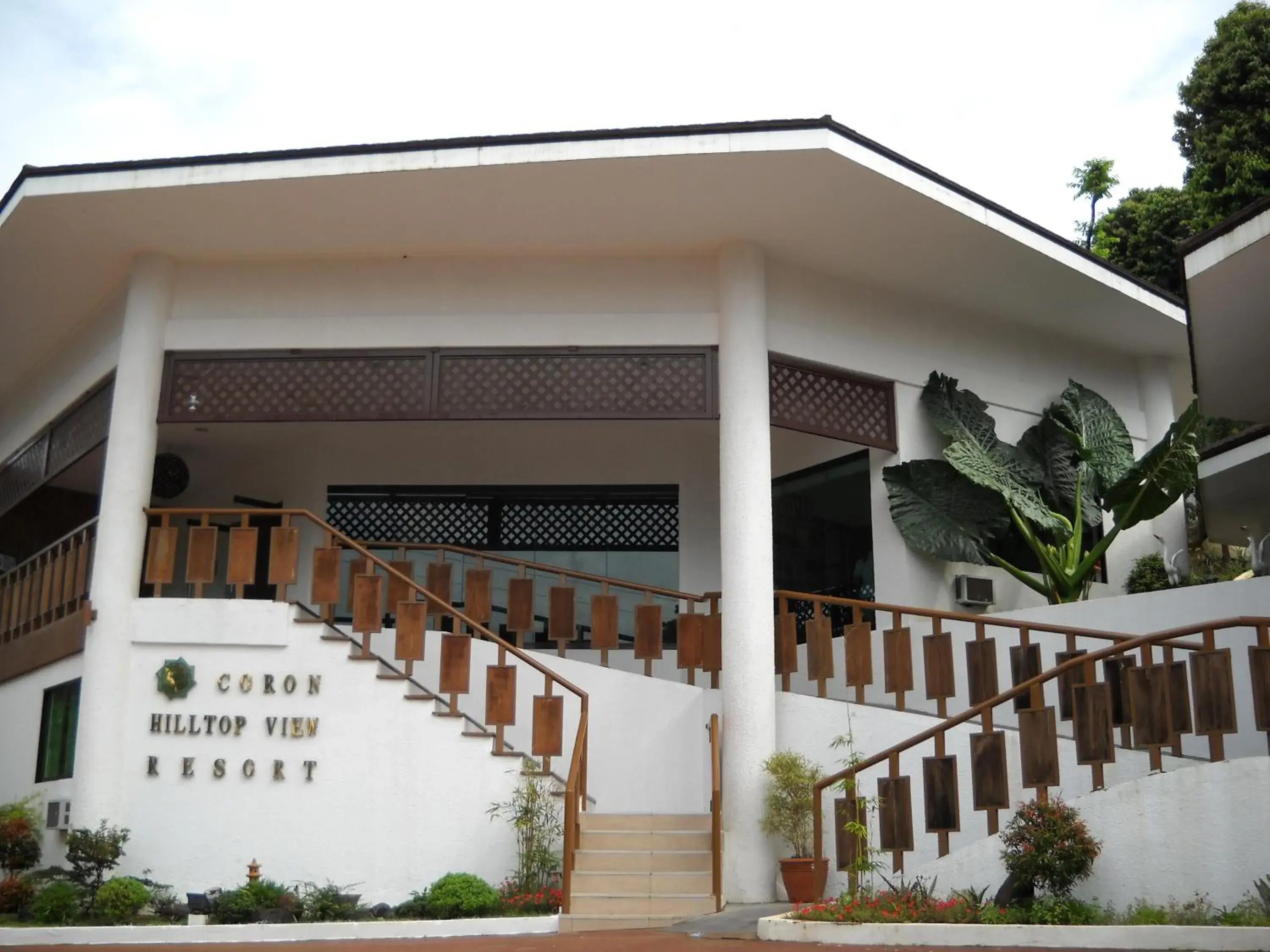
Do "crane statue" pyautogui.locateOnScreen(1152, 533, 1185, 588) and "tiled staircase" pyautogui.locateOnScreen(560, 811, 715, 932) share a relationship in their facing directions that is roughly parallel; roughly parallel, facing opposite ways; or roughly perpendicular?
roughly perpendicular

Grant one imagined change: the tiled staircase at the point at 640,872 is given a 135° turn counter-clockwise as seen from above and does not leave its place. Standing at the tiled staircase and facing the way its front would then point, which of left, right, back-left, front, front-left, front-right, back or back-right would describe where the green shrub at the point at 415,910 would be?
back-left

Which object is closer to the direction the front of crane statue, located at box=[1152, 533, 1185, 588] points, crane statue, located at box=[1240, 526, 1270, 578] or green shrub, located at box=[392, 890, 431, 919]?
the green shrub

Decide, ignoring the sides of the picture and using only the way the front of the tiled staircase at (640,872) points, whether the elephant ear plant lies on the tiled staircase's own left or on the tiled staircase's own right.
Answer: on the tiled staircase's own left

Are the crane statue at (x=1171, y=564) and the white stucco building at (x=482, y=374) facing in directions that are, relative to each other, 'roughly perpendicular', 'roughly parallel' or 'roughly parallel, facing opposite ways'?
roughly perpendicular

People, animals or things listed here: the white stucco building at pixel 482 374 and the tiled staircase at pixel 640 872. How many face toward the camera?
2

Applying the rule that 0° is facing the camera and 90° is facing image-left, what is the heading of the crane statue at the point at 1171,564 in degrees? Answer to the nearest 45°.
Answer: approximately 90°

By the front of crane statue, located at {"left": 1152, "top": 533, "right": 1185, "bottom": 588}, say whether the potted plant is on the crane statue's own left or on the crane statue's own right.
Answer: on the crane statue's own left

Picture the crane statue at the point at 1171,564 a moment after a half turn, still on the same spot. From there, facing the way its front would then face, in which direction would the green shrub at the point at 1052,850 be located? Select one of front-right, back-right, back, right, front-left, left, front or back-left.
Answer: right

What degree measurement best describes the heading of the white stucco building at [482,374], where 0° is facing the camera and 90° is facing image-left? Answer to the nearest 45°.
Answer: approximately 0°

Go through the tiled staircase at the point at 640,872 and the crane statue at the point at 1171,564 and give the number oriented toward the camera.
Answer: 1

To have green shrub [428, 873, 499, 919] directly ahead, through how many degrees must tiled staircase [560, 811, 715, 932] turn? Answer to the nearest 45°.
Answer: approximately 90° to its right

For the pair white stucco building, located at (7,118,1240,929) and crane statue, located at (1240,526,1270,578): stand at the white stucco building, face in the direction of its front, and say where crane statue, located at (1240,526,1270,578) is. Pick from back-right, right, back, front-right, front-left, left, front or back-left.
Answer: left

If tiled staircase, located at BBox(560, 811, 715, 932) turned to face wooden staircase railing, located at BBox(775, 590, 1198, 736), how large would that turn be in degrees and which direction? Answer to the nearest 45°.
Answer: approximately 90° to its left
